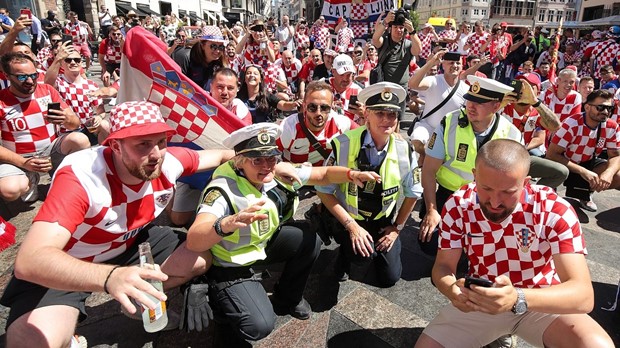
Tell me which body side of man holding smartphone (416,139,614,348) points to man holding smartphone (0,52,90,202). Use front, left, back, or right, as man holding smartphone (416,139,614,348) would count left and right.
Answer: right

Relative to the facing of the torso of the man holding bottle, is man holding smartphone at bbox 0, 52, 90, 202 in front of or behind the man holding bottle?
behind

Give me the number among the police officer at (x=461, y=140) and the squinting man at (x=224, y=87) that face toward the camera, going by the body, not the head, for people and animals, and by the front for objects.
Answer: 2

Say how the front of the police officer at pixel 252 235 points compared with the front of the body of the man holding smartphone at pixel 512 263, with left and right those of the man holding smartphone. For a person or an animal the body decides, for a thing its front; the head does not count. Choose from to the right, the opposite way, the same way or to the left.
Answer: to the left

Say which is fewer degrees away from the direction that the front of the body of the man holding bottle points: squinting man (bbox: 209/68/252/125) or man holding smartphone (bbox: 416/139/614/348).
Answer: the man holding smartphone

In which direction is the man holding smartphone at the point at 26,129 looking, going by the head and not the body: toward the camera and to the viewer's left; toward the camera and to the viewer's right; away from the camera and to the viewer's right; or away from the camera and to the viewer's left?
toward the camera and to the viewer's right

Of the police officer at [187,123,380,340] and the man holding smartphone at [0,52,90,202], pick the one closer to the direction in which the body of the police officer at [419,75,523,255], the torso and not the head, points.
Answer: the police officer

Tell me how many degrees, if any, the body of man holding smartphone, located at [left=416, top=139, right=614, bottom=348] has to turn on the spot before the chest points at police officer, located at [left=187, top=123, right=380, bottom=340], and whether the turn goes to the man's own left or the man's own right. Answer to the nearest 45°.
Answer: approximately 90° to the man's own right

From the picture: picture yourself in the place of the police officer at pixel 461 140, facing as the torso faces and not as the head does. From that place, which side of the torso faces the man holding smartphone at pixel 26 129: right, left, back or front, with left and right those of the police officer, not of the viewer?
right

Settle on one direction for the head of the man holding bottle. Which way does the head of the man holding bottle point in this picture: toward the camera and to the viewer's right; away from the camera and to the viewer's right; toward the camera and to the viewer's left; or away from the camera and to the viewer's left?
toward the camera and to the viewer's right

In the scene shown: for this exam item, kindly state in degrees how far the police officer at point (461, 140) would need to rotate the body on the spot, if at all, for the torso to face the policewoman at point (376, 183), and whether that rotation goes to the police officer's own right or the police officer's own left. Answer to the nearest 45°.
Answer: approximately 45° to the police officer's own right

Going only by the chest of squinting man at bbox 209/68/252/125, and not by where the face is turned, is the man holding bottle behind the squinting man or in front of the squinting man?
in front

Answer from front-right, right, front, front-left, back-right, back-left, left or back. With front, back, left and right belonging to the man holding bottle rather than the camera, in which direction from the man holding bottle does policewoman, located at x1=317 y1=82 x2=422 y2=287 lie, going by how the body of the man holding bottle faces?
front-left
